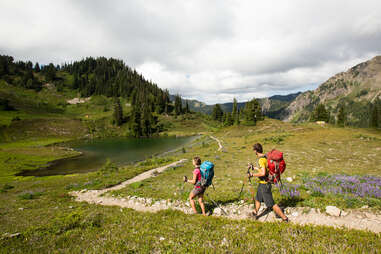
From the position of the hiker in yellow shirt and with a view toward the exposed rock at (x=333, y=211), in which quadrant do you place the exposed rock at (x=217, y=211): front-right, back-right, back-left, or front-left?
back-left

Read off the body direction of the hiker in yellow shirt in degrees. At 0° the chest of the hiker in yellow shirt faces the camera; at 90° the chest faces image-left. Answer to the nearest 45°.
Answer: approximately 90°

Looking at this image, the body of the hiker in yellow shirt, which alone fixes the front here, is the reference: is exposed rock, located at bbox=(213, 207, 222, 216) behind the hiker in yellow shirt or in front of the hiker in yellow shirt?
in front

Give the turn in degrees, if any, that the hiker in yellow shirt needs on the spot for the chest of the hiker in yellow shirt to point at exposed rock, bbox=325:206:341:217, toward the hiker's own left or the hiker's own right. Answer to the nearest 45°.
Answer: approximately 180°

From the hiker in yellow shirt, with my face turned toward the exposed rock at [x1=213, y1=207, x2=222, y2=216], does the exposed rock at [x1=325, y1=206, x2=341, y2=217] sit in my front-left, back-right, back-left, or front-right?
back-right
